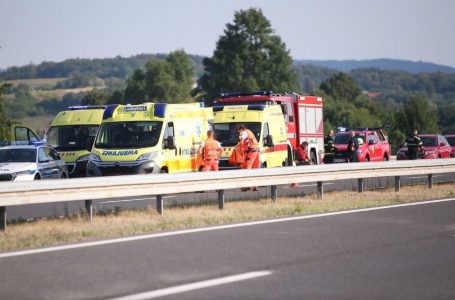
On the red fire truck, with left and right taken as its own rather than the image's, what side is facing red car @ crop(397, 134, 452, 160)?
back

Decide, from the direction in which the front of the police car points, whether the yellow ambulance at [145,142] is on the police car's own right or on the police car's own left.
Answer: on the police car's own left

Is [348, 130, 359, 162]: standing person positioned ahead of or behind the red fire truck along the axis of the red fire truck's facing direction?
behind

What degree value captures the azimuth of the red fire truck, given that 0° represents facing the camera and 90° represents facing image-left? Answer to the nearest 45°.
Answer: approximately 45°

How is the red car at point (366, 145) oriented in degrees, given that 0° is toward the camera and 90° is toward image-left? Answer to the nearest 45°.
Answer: approximately 45°
